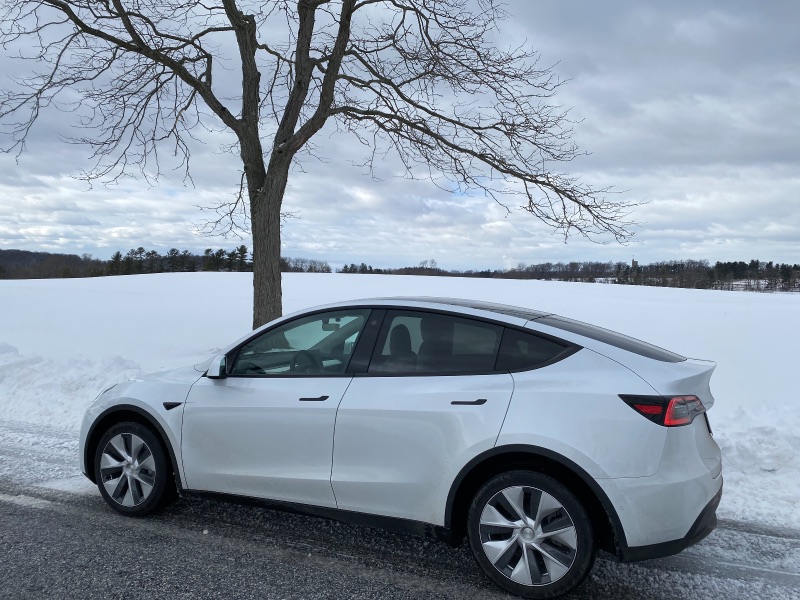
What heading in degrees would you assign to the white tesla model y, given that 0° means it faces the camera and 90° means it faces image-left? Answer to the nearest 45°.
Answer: approximately 135°
